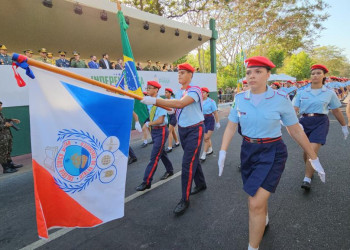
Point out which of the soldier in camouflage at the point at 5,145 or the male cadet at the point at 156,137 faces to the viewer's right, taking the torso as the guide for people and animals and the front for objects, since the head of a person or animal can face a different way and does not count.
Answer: the soldier in camouflage

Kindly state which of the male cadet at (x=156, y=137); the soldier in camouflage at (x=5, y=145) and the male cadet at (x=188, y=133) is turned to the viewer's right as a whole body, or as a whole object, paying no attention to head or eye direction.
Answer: the soldier in camouflage

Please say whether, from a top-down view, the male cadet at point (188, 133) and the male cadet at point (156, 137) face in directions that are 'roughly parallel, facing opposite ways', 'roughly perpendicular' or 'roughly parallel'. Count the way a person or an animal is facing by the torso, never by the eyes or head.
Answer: roughly parallel

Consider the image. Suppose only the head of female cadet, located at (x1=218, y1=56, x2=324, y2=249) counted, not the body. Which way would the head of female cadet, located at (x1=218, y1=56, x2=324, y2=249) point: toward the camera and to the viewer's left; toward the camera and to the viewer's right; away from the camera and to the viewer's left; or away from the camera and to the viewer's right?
toward the camera and to the viewer's left

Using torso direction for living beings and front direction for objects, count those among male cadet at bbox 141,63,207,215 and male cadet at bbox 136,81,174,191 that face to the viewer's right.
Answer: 0

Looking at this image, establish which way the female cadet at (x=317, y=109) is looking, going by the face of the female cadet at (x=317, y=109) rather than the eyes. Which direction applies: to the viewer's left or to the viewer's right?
to the viewer's left

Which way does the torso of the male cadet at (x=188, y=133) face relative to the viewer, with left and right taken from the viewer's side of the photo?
facing the viewer and to the left of the viewer

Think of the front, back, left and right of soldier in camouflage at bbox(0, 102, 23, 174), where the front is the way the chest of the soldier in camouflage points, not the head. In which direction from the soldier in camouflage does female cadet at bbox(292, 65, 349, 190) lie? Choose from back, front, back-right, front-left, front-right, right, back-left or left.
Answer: front-right

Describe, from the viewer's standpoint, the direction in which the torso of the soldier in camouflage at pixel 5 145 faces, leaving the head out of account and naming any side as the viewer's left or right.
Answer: facing to the right of the viewer

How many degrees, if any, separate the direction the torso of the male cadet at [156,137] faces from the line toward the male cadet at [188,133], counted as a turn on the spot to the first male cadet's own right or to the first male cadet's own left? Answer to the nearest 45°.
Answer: approximately 90° to the first male cadet's own left

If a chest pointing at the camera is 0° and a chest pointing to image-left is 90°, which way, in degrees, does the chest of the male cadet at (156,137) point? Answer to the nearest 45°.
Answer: approximately 45°

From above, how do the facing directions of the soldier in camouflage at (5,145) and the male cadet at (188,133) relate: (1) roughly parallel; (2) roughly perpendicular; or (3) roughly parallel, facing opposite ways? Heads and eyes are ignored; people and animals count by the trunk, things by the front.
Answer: roughly parallel, facing opposite ways
